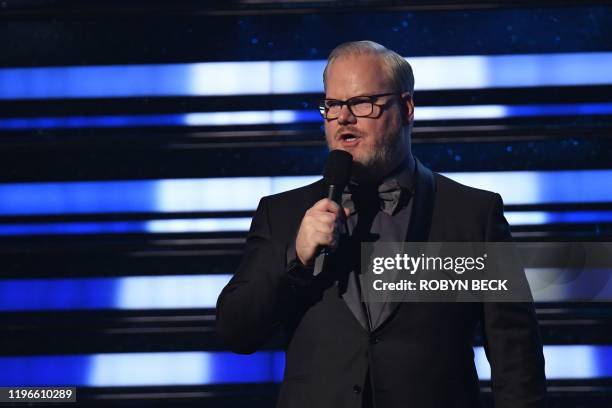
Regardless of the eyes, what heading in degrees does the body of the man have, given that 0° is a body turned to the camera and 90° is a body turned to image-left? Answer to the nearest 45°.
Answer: approximately 0°
